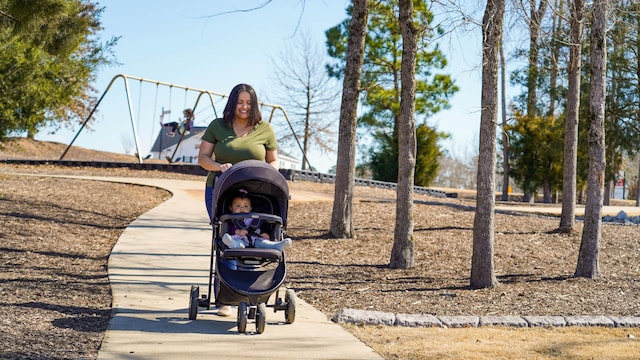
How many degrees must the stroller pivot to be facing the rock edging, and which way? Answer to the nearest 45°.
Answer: approximately 90° to its left

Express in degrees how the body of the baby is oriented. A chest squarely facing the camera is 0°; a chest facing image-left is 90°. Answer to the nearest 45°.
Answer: approximately 0°

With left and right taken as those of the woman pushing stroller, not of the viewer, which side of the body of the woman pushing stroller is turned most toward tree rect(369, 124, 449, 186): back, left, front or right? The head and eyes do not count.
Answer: back

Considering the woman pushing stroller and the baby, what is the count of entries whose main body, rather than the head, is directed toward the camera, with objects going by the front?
2

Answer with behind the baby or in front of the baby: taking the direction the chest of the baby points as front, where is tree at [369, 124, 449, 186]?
behind

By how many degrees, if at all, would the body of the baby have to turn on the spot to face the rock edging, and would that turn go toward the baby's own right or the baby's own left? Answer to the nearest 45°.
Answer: approximately 90° to the baby's own left

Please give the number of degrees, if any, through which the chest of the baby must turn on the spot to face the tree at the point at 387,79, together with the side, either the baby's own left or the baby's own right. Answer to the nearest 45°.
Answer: approximately 180°
